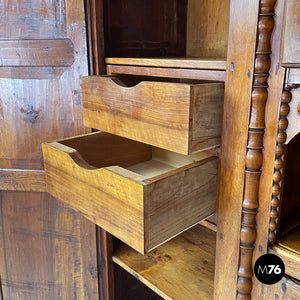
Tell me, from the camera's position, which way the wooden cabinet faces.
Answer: facing the viewer and to the left of the viewer

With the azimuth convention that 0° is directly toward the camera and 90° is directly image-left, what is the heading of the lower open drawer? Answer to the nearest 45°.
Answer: approximately 45°

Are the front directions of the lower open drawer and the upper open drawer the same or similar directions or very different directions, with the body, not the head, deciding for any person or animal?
same or similar directions

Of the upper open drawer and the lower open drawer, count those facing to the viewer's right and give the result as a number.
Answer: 0
